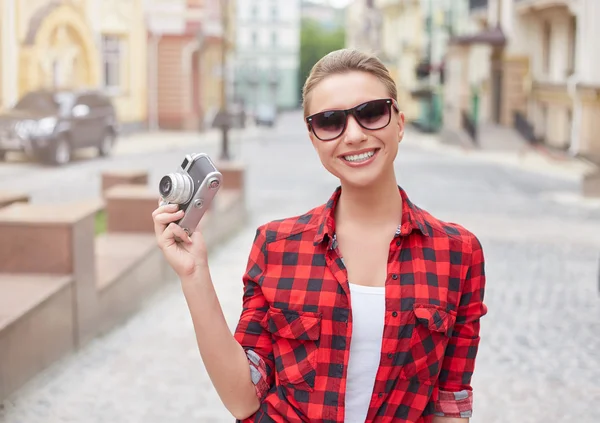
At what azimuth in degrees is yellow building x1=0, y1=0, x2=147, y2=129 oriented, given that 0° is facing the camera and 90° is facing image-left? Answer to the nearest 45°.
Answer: approximately 0°

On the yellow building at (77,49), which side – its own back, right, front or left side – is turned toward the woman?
front

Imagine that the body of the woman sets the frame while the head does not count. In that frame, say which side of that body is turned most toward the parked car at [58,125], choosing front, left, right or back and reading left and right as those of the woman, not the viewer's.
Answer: back

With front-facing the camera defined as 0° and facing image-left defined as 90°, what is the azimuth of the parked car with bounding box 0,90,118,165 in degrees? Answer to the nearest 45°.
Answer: approximately 45°

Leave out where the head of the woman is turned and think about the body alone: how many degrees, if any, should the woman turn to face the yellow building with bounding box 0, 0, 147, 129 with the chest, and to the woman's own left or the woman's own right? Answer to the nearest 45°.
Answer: approximately 180°

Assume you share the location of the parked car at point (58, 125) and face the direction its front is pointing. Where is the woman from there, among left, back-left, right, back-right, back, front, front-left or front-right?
front-left

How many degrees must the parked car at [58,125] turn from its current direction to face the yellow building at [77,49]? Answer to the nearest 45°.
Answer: approximately 135° to its right

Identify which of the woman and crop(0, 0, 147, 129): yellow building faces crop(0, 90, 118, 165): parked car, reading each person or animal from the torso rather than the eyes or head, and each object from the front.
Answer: the yellow building
